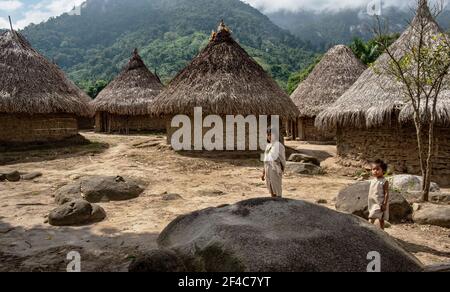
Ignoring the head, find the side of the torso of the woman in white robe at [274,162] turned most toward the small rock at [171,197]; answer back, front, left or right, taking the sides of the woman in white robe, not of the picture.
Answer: right

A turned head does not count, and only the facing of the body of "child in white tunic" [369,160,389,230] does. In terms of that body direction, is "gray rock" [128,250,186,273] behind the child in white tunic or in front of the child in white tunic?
in front

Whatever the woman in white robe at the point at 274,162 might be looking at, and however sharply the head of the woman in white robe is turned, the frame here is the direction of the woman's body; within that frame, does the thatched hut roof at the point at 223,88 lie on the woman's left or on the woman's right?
on the woman's right

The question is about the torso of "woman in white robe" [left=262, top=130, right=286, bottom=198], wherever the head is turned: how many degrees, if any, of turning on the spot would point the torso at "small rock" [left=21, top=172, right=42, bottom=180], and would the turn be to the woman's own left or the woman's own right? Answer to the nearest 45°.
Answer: approximately 90° to the woman's own right

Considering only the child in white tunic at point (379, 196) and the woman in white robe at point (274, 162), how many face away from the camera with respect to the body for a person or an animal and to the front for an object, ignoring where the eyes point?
0

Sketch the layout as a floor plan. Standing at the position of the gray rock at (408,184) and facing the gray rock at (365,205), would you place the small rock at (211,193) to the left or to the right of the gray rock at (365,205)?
right

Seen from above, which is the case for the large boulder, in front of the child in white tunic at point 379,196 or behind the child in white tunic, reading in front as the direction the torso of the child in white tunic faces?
in front

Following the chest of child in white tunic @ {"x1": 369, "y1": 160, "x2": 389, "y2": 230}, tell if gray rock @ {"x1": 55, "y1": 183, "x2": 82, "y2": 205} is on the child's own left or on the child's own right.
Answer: on the child's own right

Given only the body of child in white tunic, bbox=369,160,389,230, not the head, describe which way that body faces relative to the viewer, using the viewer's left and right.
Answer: facing the viewer and to the left of the viewer
